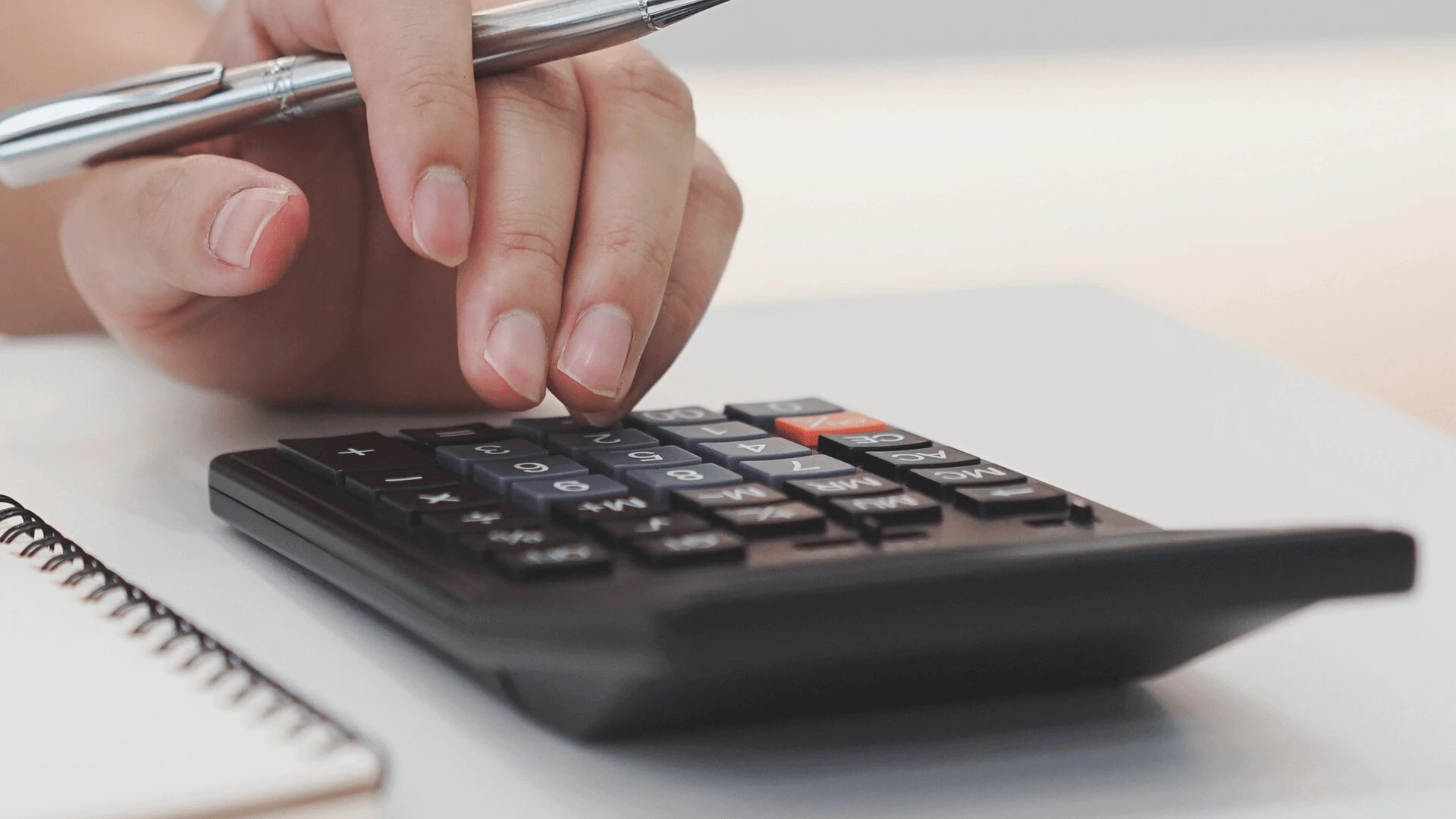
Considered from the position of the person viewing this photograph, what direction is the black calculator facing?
facing away from the viewer and to the left of the viewer
